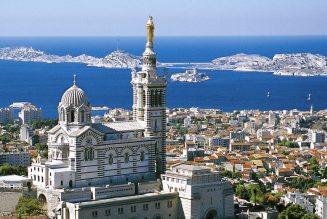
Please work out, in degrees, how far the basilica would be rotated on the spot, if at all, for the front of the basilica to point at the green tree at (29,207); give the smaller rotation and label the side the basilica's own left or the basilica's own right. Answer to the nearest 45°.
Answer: approximately 135° to the basilica's own left

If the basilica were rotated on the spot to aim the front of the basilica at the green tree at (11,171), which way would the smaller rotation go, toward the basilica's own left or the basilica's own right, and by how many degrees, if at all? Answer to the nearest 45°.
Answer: approximately 90° to the basilica's own left

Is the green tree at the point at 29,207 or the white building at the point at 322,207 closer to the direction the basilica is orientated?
the white building

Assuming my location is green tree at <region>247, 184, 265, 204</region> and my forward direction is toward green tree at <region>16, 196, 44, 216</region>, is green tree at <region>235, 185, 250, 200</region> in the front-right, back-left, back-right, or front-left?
front-right

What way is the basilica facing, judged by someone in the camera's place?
facing away from the viewer and to the right of the viewer

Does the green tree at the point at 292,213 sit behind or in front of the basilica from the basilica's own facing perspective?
in front

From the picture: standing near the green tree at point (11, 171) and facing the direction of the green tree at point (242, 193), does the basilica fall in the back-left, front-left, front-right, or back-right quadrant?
front-right

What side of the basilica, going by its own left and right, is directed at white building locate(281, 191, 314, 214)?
front

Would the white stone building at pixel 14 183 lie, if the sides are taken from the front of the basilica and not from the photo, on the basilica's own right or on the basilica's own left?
on the basilica's own left

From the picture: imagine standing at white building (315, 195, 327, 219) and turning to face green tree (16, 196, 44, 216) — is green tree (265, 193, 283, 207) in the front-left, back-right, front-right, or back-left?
front-right

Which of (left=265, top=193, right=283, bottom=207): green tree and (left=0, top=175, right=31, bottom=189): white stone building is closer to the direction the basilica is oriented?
the green tree
